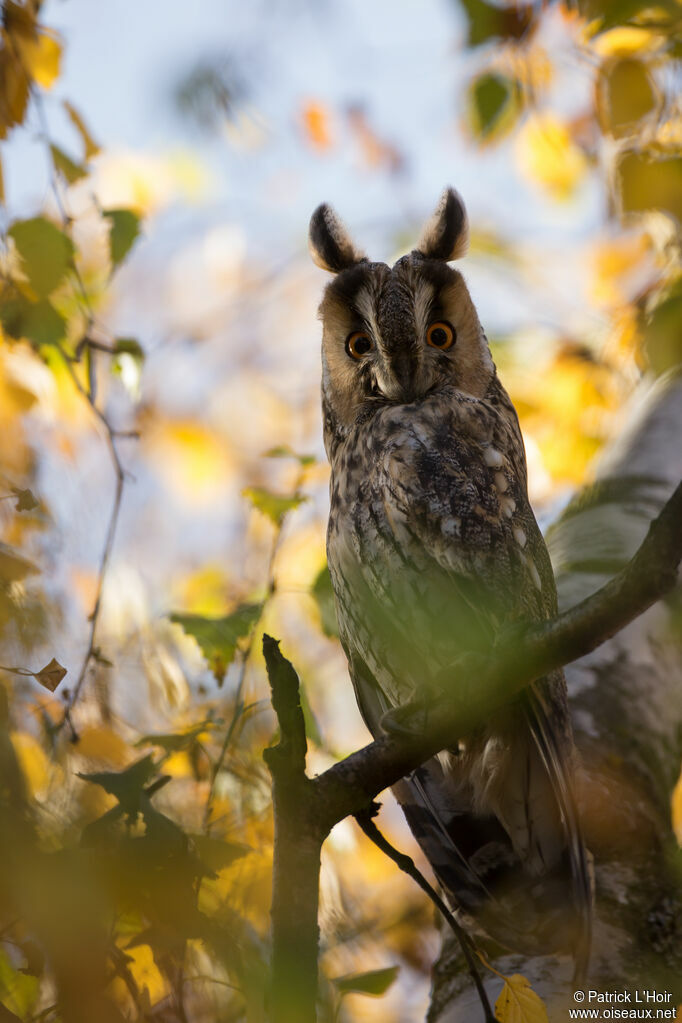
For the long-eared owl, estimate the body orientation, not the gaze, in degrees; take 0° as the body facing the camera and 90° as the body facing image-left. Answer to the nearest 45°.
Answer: approximately 45°

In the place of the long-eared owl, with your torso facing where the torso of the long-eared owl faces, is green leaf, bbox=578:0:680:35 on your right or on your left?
on your left
